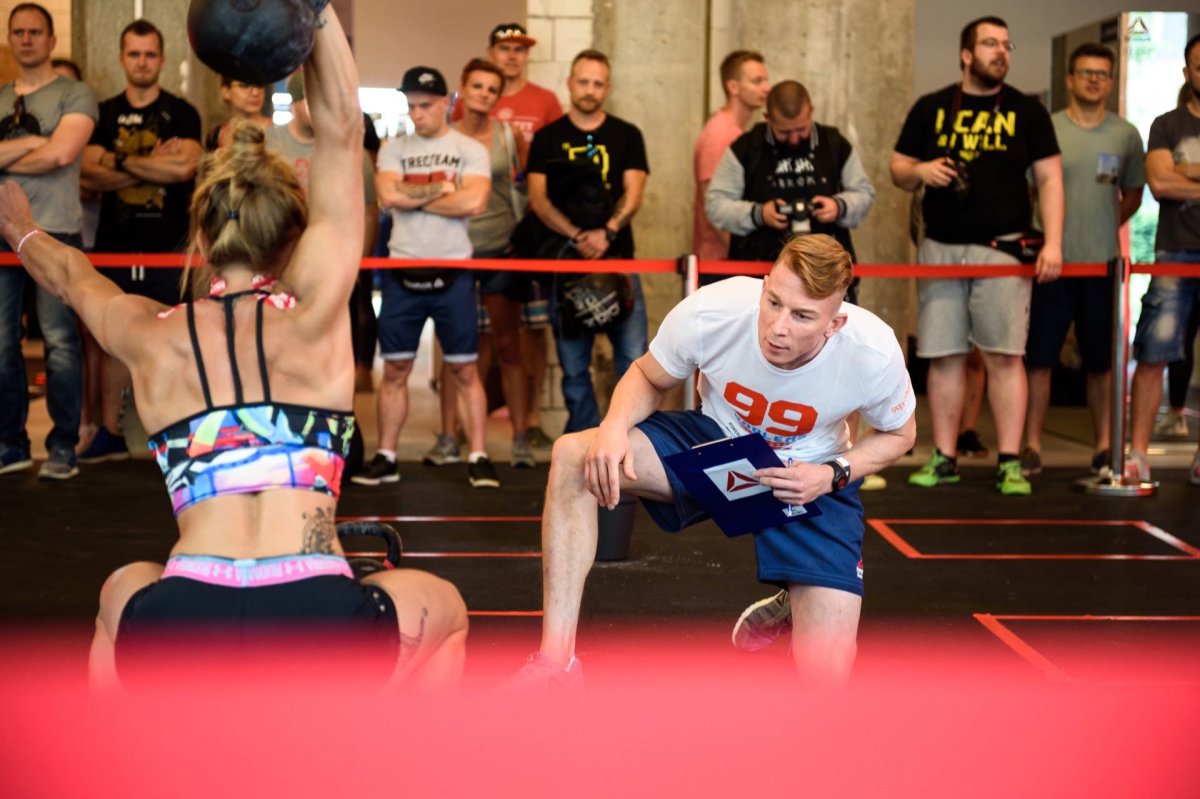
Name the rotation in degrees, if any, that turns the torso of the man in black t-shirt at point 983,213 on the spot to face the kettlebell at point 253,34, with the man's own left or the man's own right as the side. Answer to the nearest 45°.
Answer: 0° — they already face it

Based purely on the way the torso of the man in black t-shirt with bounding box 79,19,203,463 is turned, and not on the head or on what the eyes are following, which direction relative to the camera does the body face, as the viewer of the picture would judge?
toward the camera

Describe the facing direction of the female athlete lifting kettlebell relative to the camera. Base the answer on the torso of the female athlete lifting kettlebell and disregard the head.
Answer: away from the camera

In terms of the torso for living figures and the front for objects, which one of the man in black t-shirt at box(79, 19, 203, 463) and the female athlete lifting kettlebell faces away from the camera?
the female athlete lifting kettlebell

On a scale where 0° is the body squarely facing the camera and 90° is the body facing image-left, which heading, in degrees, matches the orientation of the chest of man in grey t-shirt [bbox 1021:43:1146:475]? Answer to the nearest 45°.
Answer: approximately 0°

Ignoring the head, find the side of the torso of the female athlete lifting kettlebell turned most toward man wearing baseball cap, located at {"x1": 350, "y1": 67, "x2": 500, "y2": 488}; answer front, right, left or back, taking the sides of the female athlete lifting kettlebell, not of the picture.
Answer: front

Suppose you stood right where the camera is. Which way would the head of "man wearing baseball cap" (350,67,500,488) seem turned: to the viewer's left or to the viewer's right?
to the viewer's left

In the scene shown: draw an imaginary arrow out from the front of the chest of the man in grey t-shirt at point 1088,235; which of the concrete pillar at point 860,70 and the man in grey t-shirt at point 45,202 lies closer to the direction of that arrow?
the man in grey t-shirt

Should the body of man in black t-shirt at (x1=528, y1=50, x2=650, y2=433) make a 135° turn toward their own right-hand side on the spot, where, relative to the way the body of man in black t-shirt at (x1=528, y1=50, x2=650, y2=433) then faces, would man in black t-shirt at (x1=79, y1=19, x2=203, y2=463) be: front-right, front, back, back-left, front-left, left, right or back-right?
front-left

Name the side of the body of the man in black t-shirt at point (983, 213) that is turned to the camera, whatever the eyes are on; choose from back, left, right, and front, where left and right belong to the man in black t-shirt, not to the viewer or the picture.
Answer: front

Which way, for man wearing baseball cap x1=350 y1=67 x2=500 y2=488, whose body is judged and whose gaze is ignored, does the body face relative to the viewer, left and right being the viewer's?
facing the viewer

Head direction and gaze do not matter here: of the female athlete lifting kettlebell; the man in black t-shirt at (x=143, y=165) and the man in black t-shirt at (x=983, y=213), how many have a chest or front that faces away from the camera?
1

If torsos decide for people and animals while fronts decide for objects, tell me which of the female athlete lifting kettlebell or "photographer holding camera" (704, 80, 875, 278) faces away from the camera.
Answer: the female athlete lifting kettlebell

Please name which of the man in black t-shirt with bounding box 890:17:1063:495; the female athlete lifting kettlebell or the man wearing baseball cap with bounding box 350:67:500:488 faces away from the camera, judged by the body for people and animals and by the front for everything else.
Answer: the female athlete lifting kettlebell

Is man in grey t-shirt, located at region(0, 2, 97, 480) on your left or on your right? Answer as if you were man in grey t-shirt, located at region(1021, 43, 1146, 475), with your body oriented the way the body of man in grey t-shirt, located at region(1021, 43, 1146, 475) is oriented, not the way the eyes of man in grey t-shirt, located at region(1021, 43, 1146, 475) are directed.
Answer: on your right

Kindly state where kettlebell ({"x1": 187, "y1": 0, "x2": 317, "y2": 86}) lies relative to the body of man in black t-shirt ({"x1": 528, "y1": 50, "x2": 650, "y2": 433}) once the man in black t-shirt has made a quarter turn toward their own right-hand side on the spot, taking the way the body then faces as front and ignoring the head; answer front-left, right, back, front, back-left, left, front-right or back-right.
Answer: left

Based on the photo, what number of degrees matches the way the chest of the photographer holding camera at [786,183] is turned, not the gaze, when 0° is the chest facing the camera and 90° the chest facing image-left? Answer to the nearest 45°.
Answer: approximately 0°
